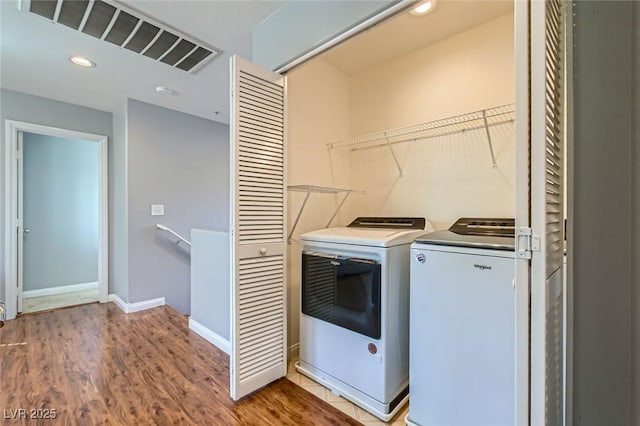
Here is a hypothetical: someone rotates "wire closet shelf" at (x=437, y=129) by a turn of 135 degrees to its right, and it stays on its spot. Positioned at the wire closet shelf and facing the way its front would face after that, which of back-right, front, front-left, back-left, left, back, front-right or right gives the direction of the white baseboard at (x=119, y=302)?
left

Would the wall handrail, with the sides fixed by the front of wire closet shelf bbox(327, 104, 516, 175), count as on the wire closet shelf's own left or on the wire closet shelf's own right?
on the wire closet shelf's own right

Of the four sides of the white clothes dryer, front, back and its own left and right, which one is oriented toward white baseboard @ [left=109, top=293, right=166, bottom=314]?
right

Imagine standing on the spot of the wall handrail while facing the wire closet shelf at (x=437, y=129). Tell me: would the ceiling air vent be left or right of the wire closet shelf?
right

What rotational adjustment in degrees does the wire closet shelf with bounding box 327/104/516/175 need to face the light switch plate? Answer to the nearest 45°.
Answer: approximately 45° to its right

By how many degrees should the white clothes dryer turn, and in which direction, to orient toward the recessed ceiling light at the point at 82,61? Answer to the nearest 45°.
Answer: approximately 45° to its right

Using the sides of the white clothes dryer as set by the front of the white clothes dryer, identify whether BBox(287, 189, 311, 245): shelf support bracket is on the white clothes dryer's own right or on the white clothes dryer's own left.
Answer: on the white clothes dryer's own right

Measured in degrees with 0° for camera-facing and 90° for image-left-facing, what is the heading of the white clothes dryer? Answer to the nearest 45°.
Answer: approximately 45°

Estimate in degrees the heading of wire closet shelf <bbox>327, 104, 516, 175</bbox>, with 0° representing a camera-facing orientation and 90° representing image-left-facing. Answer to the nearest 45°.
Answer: approximately 45°

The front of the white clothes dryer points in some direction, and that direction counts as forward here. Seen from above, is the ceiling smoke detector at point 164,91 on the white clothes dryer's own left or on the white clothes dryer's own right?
on the white clothes dryer's own right

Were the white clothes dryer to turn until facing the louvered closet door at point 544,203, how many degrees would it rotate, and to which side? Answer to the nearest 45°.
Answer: approximately 90° to its left

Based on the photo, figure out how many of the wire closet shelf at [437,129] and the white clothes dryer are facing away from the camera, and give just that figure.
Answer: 0
